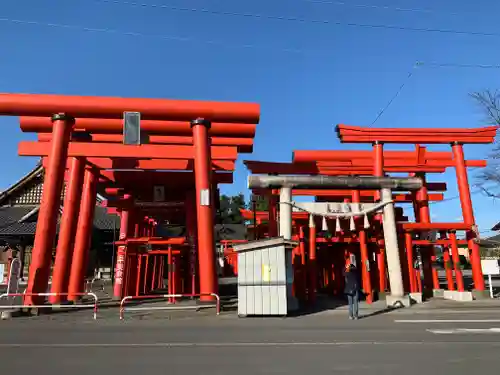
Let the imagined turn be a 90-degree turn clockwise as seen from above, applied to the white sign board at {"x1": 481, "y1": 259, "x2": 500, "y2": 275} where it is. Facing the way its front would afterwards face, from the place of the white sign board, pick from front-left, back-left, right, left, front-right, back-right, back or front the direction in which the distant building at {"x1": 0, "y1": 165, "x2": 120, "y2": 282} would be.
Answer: front

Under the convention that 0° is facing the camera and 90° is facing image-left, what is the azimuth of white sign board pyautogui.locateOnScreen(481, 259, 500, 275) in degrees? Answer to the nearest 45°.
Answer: approximately 0°

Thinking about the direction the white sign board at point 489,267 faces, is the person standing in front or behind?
in front
